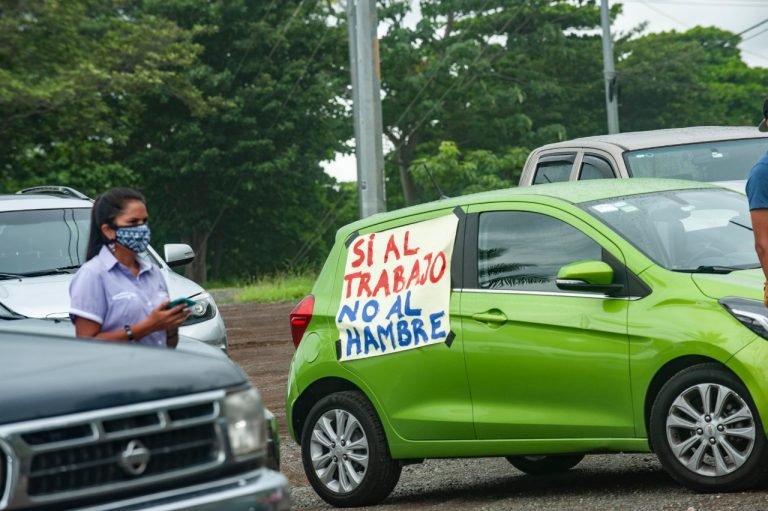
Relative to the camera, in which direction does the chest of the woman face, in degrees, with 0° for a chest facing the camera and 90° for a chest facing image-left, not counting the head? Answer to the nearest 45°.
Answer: approximately 315°

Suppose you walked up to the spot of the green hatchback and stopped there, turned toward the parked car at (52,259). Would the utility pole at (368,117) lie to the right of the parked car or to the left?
right

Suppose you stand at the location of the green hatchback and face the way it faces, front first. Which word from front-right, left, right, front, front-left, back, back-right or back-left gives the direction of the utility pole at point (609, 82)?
back-left

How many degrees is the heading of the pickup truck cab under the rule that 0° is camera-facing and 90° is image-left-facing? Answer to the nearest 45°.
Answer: approximately 315°

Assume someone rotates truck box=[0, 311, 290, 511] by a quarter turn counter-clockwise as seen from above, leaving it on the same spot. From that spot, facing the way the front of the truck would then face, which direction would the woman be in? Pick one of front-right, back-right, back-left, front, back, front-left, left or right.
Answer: front-left

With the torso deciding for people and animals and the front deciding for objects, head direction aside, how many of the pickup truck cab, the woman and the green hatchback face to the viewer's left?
0

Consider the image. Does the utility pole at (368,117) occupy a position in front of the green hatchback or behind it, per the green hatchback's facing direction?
behind

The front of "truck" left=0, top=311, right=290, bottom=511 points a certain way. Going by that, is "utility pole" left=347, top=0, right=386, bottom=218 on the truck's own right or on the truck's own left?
on the truck's own left

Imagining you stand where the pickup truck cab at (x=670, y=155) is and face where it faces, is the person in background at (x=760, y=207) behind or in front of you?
in front

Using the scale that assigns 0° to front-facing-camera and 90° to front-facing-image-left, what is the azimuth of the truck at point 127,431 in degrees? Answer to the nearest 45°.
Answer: approximately 315°

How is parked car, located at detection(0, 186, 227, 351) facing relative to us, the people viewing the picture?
facing the viewer and to the right of the viewer

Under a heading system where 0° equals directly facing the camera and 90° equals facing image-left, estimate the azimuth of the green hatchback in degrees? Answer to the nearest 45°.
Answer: approximately 315°

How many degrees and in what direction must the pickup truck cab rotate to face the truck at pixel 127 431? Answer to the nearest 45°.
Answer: approximately 45° to its right

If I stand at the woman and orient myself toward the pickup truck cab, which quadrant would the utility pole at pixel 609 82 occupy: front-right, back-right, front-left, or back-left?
front-left

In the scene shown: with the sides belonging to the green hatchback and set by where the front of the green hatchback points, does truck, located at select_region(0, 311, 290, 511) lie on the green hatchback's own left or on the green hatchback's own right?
on the green hatchback's own right
